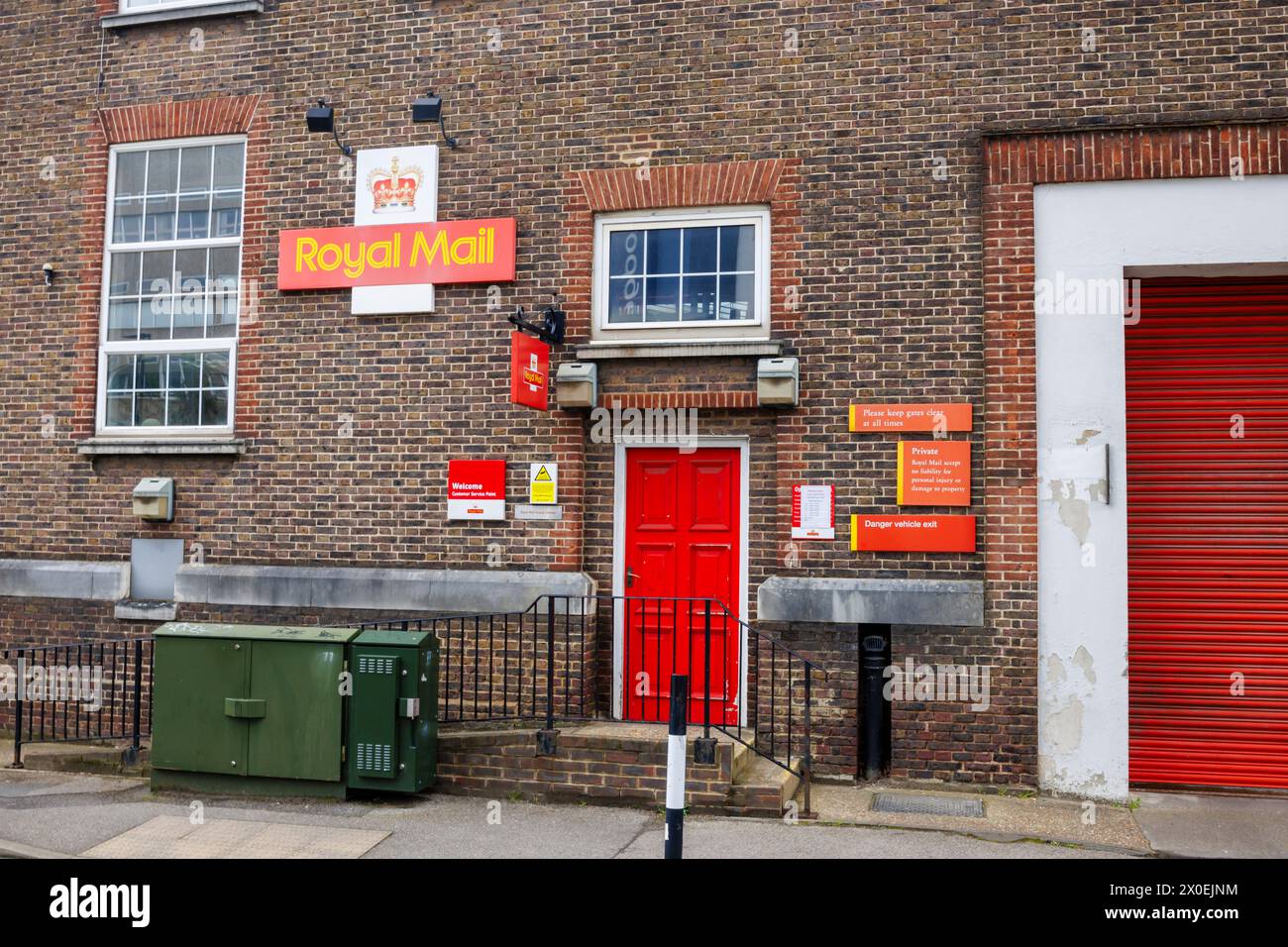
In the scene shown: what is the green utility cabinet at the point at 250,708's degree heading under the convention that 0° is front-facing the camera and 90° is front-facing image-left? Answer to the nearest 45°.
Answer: approximately 0°

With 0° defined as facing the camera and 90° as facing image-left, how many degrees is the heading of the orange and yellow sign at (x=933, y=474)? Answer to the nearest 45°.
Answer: approximately 0°

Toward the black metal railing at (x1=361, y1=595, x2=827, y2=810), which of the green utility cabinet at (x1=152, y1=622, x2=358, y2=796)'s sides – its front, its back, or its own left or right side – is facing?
left

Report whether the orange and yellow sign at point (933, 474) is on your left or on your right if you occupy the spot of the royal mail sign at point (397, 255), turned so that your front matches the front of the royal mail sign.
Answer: on your left

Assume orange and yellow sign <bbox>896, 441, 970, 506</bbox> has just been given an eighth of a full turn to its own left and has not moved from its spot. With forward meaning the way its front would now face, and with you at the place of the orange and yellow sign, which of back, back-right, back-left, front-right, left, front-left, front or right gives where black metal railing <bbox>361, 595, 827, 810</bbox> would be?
back-right

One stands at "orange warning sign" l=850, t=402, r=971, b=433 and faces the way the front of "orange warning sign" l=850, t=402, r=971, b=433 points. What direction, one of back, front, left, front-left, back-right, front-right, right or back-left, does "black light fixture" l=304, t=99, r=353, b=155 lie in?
right

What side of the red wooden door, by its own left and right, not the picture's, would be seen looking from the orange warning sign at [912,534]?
left

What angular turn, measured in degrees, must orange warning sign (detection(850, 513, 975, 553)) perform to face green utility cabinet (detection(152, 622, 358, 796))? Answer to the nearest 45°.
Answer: approximately 90° to its right

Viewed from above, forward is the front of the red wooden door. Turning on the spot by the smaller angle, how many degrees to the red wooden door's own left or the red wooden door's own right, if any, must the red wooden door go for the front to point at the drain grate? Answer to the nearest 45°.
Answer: approximately 45° to the red wooden door's own left
